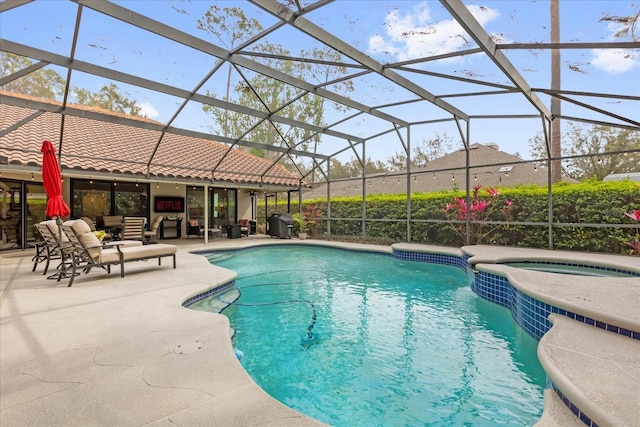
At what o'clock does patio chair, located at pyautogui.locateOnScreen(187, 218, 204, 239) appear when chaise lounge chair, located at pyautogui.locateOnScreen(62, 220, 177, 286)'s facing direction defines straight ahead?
The patio chair is roughly at 11 o'clock from the chaise lounge chair.

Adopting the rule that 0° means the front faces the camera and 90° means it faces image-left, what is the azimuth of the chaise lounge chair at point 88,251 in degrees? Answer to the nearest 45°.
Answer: approximately 225°

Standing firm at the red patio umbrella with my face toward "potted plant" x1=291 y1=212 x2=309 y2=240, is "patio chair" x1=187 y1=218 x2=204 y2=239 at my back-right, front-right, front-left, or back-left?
front-left

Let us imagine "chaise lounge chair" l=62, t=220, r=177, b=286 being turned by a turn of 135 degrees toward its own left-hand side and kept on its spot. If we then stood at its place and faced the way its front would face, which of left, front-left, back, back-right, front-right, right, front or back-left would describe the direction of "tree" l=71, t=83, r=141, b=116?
right

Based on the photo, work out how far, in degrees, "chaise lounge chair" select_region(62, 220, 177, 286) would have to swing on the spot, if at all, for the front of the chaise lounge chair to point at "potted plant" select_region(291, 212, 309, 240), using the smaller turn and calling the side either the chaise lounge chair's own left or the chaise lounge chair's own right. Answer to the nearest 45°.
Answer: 0° — it already faces it

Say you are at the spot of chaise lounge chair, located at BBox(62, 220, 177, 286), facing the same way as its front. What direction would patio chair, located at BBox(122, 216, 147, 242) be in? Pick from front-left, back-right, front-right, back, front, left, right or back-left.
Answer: front-left

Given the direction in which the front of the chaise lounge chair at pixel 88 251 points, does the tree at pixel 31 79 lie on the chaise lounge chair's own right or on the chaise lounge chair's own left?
on the chaise lounge chair's own left

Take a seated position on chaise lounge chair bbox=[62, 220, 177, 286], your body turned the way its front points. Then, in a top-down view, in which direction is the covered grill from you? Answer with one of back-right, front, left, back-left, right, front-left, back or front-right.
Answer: front

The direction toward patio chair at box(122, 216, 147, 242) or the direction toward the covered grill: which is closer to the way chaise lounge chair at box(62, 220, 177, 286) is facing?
the covered grill
